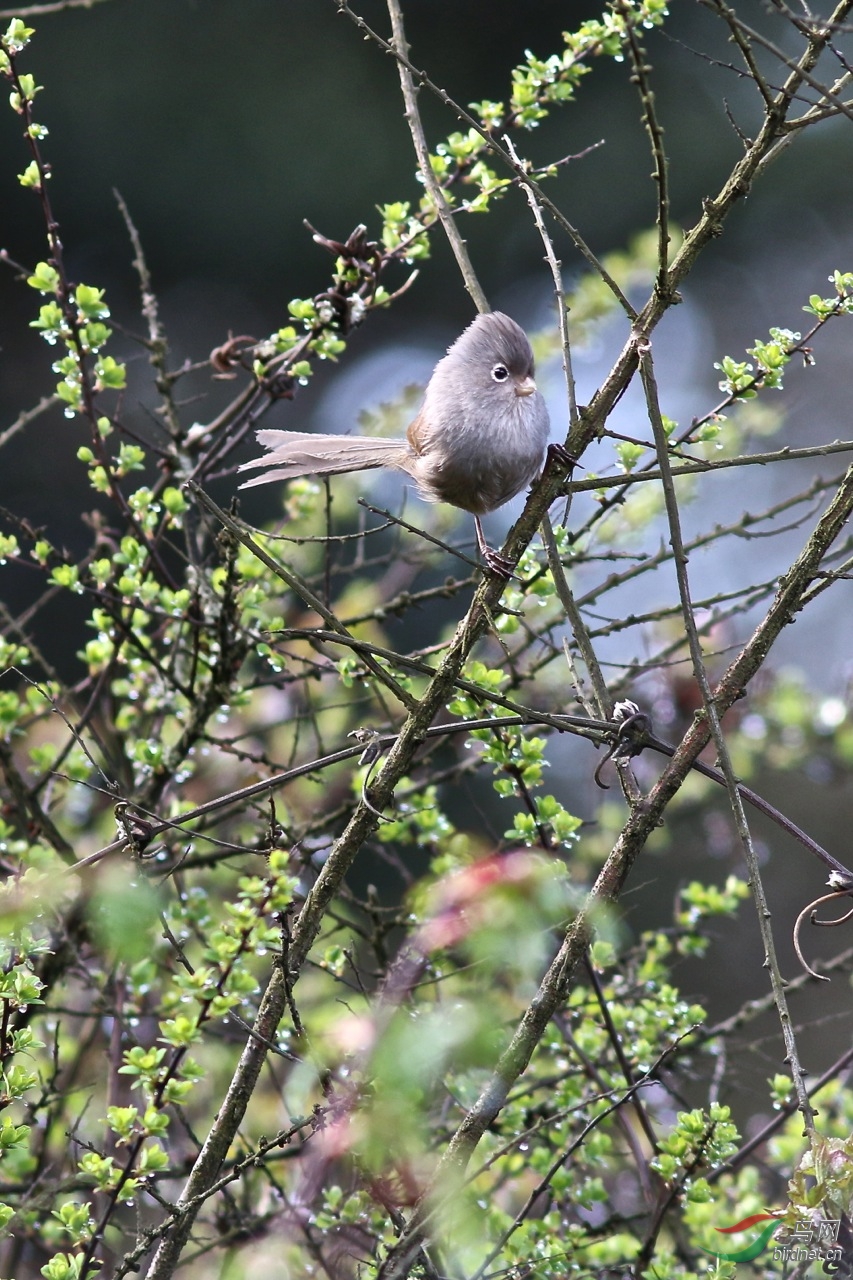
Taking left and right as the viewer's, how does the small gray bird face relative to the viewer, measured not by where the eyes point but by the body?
facing the viewer and to the right of the viewer
